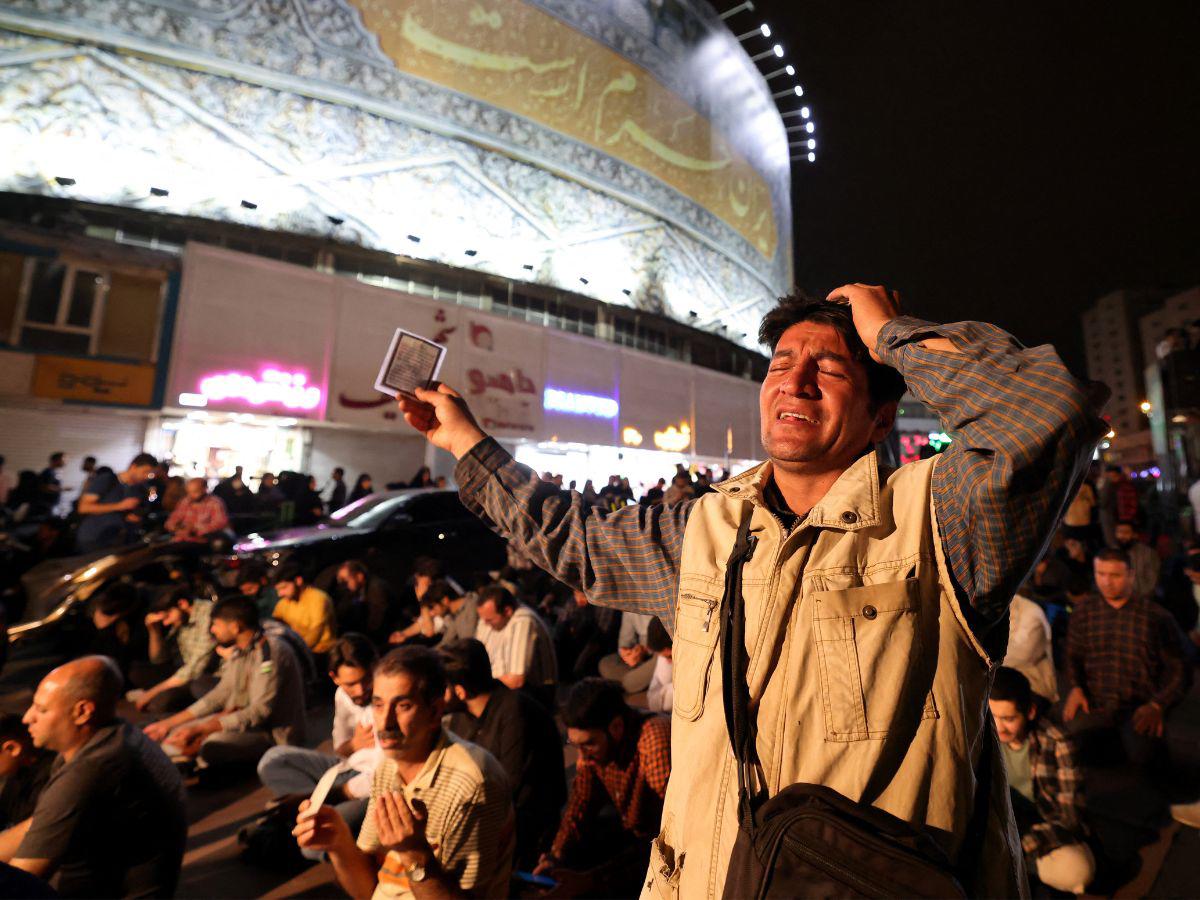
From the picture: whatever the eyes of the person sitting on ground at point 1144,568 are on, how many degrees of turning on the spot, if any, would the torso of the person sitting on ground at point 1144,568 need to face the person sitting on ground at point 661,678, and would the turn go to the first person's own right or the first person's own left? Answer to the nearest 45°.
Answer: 0° — they already face them

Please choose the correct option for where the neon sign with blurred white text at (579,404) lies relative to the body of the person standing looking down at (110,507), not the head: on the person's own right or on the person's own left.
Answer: on the person's own left

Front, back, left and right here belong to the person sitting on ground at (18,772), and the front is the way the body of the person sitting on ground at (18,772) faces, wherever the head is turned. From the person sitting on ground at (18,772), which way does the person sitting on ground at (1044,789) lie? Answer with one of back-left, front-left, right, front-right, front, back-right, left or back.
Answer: back-left

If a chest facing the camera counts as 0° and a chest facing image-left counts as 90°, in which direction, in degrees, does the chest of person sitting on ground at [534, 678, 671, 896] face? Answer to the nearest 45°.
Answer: approximately 45°

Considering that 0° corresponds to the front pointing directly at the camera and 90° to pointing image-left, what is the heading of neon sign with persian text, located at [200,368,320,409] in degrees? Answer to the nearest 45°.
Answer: approximately 0°

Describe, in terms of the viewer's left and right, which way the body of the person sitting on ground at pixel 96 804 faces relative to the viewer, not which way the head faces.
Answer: facing to the left of the viewer

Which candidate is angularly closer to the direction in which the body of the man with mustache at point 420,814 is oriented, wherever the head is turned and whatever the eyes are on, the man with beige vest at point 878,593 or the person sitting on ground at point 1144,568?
the man with beige vest

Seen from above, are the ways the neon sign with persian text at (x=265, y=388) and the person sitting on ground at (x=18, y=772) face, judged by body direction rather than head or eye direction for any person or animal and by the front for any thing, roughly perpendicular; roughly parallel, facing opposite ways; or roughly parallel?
roughly perpendicular

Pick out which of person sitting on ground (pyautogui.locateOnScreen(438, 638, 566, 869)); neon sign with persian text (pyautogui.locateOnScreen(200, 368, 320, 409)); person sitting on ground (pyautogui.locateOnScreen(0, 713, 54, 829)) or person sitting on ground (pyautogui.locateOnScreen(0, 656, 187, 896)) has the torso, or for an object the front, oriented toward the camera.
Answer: the neon sign with persian text
